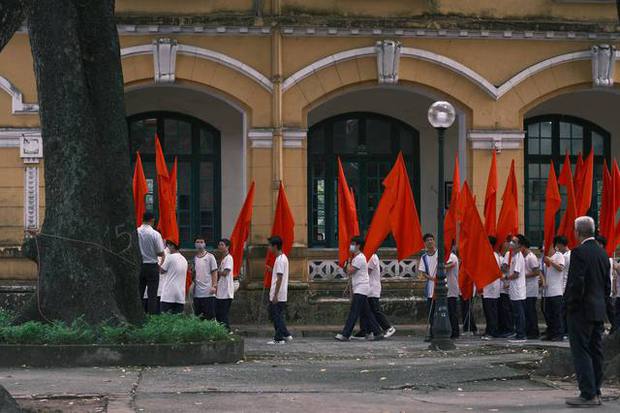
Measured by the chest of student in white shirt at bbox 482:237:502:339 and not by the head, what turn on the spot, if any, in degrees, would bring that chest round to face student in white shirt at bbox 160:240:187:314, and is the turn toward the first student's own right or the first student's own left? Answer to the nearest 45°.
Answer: approximately 45° to the first student's own left

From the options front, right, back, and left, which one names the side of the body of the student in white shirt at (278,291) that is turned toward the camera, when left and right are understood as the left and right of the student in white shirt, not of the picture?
left

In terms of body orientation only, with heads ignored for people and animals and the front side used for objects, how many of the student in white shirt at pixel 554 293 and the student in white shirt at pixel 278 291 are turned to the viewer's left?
2

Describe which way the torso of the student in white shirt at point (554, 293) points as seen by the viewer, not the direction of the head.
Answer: to the viewer's left

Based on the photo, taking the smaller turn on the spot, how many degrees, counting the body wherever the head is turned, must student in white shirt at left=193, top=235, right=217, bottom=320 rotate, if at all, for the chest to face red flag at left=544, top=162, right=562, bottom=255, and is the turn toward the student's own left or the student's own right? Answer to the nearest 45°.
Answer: approximately 135° to the student's own left

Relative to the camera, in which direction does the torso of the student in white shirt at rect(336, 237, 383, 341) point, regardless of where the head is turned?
to the viewer's left

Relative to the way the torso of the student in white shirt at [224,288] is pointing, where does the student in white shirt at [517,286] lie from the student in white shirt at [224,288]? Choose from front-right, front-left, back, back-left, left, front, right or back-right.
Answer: back

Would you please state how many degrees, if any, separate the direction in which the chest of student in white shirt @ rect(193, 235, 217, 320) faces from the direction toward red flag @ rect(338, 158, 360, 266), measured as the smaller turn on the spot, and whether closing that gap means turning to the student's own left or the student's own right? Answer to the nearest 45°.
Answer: approximately 135° to the student's own left

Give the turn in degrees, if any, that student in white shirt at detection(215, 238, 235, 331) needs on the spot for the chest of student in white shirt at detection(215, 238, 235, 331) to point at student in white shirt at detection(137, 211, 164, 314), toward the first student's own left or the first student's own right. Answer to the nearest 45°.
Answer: approximately 45° to the first student's own left

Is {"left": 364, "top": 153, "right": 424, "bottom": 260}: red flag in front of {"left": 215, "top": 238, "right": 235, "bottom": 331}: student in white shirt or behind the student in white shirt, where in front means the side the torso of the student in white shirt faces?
behind

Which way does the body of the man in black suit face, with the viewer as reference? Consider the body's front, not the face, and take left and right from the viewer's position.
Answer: facing away from the viewer and to the left of the viewer

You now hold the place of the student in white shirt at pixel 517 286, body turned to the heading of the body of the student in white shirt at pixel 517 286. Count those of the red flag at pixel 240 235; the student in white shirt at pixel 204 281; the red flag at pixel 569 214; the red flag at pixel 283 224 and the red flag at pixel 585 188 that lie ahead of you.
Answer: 3

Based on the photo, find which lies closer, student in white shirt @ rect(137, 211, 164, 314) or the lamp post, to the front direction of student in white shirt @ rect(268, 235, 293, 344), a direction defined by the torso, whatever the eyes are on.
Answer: the student in white shirt

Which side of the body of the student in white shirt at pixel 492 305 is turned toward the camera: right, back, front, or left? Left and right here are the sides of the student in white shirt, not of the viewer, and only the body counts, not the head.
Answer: left

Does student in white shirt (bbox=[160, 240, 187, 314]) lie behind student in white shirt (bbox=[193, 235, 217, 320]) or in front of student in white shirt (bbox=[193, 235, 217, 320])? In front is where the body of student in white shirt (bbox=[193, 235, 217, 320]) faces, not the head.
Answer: in front
